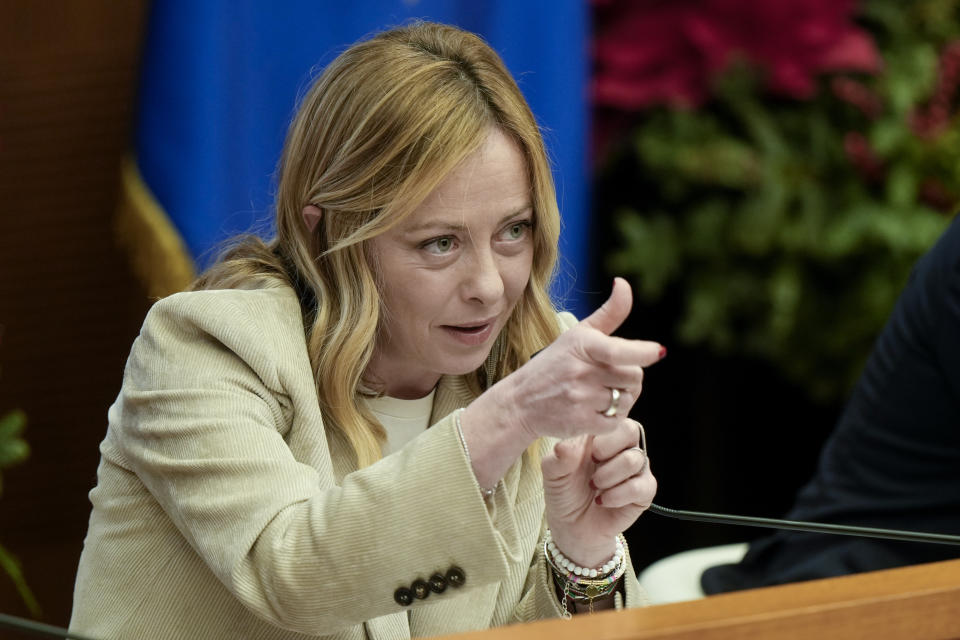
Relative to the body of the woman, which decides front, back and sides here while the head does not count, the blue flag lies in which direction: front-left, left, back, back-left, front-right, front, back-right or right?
back-left

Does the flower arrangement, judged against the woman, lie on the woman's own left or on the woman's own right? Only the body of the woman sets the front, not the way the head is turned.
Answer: on the woman's own left

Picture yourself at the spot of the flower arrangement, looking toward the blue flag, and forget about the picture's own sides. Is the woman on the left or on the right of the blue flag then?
left

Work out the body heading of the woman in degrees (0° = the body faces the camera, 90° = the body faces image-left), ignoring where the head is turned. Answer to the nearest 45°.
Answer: approximately 315°
